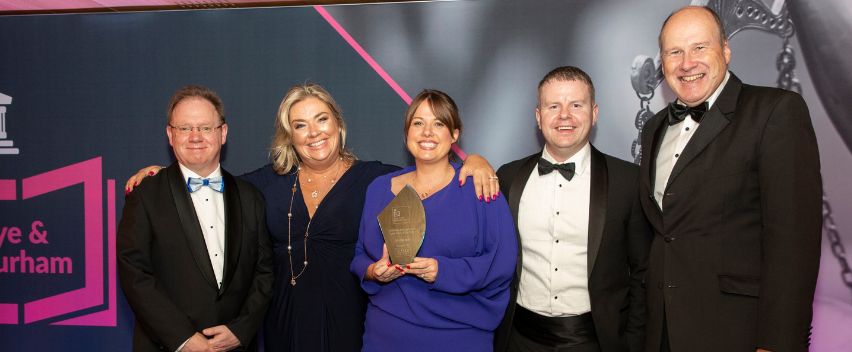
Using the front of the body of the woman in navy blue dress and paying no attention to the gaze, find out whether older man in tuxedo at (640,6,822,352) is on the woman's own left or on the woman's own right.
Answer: on the woman's own left

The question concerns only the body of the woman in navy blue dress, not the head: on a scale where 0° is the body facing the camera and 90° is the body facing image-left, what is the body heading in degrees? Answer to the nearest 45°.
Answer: approximately 0°

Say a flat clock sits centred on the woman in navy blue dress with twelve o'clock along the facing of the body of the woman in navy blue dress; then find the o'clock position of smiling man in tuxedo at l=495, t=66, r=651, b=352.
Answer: The smiling man in tuxedo is roughly at 10 o'clock from the woman in navy blue dress.

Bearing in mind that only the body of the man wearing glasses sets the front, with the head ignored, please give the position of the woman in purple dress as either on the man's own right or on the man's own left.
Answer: on the man's own left

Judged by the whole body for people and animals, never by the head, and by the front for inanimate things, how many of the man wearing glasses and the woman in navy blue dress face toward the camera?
2

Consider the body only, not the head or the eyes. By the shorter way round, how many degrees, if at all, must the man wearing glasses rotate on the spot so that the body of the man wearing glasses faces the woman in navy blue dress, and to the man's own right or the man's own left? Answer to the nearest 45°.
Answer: approximately 90° to the man's own left

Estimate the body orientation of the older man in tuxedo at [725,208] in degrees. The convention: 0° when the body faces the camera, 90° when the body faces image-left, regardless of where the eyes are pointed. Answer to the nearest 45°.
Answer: approximately 45°
